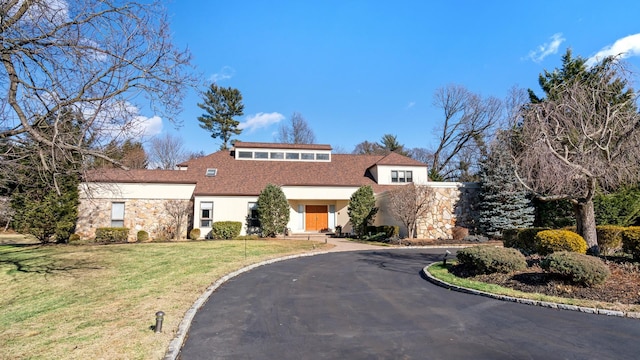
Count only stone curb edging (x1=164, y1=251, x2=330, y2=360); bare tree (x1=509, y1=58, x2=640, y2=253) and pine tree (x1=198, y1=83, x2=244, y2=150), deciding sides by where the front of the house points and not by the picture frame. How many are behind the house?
1

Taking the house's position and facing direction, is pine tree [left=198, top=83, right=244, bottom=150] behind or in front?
behind

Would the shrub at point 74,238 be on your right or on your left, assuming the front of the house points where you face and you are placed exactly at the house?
on your right

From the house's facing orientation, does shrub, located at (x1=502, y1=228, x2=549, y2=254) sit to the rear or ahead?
ahead

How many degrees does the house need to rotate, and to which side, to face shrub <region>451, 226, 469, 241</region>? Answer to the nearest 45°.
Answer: approximately 45° to its left

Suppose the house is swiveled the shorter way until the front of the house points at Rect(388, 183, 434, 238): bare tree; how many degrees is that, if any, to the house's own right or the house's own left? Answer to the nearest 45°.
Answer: approximately 45° to the house's own left

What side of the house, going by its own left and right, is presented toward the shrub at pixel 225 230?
front

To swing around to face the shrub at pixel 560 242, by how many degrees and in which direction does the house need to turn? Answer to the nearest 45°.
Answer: approximately 45° to its left

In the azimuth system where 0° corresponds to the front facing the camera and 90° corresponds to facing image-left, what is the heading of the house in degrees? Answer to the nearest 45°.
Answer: approximately 0°

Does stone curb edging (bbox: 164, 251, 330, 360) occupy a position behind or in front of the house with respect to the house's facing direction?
in front

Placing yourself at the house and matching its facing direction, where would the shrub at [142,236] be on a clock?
The shrub is roughly at 2 o'clock from the house.

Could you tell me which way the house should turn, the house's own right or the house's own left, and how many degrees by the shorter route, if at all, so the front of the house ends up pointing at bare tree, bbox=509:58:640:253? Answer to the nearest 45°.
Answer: approximately 45° to the house's own left
